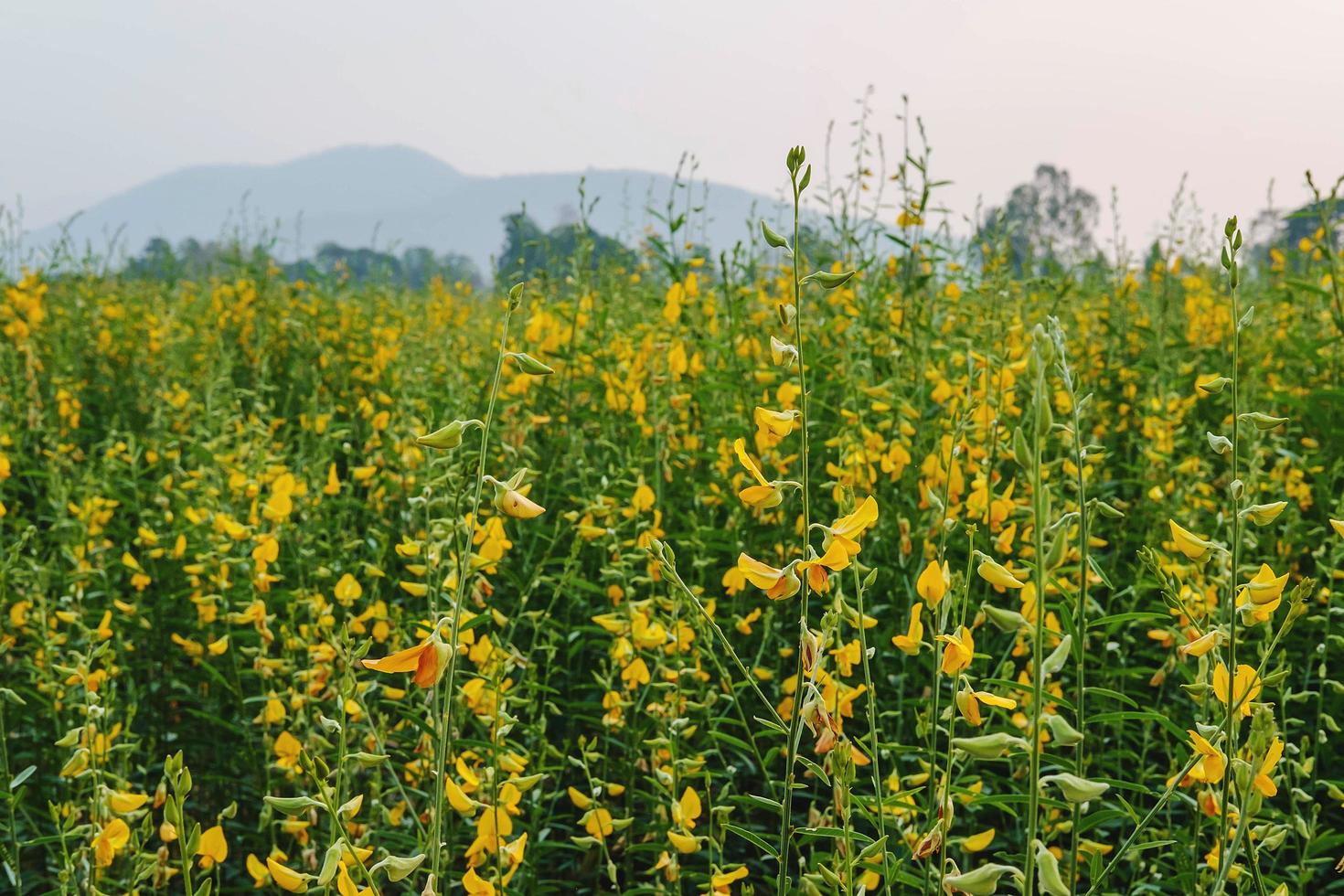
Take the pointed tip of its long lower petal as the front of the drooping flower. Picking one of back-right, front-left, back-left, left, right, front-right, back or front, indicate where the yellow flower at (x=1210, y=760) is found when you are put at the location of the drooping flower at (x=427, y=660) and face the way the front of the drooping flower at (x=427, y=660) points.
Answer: back

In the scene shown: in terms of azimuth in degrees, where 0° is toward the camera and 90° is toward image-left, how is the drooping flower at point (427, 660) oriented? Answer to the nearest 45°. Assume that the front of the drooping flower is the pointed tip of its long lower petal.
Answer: approximately 90°

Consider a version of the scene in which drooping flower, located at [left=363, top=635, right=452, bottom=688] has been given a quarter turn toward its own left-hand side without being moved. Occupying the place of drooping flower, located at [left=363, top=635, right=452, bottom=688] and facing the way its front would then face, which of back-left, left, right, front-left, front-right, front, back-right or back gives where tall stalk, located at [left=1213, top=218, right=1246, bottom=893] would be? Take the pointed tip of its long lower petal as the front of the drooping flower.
left

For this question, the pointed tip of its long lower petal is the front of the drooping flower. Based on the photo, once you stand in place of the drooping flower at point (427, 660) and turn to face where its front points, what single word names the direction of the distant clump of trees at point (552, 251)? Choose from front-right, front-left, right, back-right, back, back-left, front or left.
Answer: right

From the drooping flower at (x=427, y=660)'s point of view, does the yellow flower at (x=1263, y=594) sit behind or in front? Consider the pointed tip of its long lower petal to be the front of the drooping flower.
behind
